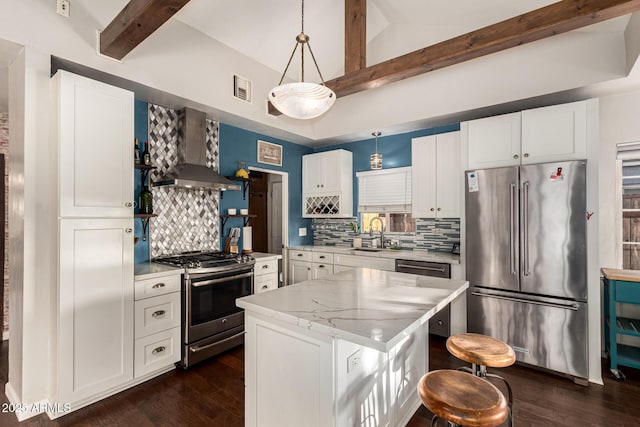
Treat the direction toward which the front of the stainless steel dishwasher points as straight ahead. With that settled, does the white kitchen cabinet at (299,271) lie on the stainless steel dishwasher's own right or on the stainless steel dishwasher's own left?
on the stainless steel dishwasher's own right

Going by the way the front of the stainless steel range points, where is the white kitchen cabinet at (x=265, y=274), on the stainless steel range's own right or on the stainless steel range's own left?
on the stainless steel range's own left

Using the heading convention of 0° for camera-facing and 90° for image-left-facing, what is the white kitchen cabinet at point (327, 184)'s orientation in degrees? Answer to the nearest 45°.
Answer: approximately 45°

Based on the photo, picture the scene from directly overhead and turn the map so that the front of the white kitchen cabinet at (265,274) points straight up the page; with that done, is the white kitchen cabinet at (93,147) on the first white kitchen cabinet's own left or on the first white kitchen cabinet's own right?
on the first white kitchen cabinet's own right

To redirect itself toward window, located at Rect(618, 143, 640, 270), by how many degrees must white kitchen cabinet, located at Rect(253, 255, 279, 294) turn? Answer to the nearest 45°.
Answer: approximately 45° to its left

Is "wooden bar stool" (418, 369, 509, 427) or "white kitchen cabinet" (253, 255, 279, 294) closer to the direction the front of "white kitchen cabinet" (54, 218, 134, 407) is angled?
the wooden bar stool
